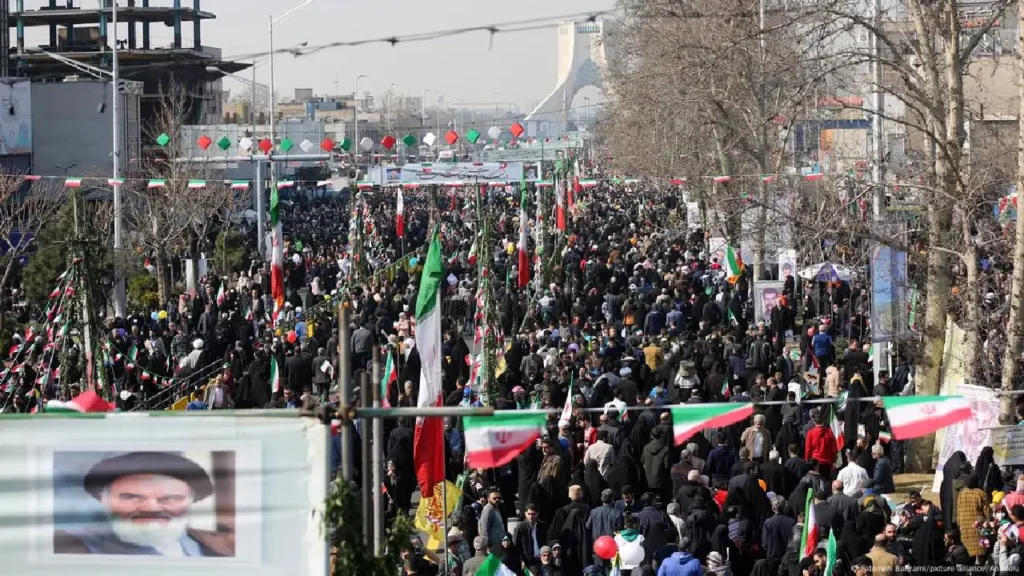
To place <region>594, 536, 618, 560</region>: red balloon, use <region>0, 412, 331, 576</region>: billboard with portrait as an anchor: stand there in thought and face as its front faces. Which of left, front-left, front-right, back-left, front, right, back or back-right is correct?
back-left

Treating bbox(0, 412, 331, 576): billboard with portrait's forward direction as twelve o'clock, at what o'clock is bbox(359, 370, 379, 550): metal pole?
The metal pole is roughly at 9 o'clock from the billboard with portrait.

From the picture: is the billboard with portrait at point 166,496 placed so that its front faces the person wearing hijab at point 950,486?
no

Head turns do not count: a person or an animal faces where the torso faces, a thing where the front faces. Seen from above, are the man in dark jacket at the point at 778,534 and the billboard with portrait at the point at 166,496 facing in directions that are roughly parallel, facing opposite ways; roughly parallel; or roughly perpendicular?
roughly parallel, facing opposite ways

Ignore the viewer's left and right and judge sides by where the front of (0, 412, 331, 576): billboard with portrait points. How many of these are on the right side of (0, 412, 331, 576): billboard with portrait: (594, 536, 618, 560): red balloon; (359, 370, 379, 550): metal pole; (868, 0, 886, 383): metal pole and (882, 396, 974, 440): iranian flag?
0

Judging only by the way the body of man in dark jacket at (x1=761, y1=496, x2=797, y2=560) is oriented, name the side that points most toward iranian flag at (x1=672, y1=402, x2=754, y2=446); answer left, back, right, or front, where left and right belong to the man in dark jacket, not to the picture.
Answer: back

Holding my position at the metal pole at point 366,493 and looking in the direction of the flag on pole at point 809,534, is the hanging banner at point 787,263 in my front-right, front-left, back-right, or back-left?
front-left

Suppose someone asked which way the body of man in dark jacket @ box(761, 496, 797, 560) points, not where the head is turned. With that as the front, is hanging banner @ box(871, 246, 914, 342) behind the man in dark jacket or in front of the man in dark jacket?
in front

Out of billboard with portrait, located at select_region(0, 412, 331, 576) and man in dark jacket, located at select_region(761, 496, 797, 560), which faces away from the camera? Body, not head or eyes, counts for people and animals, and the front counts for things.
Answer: the man in dark jacket

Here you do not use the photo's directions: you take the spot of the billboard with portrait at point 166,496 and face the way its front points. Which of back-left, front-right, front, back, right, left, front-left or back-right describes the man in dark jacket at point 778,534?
back-left

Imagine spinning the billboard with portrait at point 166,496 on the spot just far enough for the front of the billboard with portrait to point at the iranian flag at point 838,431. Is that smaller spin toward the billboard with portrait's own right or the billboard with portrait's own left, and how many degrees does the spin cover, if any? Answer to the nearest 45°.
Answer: approximately 135° to the billboard with portrait's own left

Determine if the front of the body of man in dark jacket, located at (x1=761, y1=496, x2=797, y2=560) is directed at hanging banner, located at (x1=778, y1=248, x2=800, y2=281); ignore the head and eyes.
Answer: yes

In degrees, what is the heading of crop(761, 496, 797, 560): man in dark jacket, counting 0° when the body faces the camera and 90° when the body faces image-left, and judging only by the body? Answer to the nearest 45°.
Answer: approximately 180°
